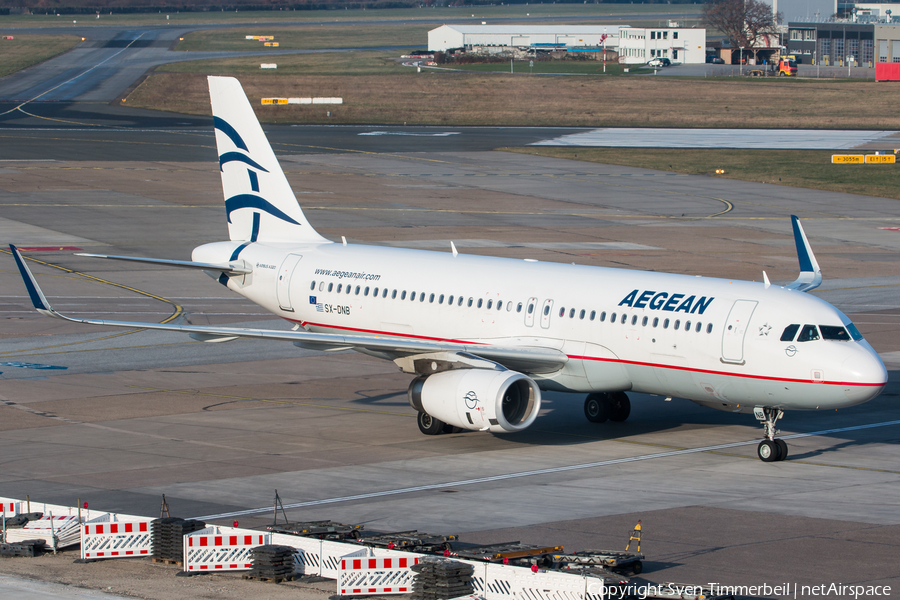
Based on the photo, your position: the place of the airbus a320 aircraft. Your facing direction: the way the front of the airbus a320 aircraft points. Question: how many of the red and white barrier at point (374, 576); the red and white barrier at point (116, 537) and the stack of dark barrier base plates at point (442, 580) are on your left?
0

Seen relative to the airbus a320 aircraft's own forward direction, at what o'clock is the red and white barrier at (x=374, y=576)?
The red and white barrier is roughly at 2 o'clock from the airbus a320 aircraft.

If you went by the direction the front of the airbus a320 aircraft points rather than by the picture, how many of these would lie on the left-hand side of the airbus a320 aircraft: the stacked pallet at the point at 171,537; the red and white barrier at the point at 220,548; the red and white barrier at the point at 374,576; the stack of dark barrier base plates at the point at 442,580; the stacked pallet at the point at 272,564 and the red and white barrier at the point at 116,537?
0

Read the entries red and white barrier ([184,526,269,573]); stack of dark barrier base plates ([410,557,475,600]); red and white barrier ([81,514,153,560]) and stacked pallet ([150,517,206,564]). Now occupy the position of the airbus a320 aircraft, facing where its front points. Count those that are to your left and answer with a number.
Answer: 0

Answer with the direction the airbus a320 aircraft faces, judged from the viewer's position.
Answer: facing the viewer and to the right of the viewer

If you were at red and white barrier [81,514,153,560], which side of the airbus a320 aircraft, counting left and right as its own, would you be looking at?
right

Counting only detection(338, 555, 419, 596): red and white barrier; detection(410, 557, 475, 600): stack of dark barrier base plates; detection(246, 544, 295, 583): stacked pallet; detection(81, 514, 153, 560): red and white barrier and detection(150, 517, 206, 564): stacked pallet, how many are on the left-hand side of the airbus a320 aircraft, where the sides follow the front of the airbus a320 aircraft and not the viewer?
0

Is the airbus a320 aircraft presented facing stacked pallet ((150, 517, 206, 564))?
no

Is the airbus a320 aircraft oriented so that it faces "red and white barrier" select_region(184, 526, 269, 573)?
no

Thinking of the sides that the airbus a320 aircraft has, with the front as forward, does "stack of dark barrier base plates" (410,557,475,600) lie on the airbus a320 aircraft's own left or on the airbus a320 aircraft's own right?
on the airbus a320 aircraft's own right

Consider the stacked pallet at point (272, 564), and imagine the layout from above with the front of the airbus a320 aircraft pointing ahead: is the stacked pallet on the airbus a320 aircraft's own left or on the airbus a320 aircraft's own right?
on the airbus a320 aircraft's own right
